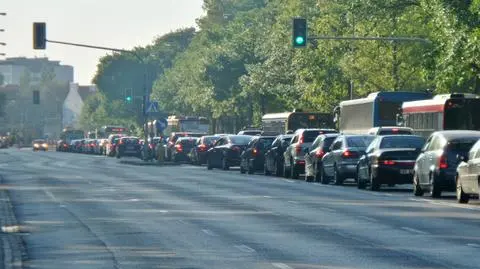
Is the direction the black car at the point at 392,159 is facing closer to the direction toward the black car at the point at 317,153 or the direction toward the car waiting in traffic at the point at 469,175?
the black car

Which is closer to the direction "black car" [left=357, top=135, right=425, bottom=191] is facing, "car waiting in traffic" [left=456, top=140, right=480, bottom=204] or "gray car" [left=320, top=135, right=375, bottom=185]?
the gray car

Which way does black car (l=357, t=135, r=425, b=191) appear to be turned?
away from the camera

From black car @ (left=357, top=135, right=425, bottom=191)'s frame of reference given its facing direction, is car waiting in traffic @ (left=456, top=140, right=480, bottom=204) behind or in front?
behind
